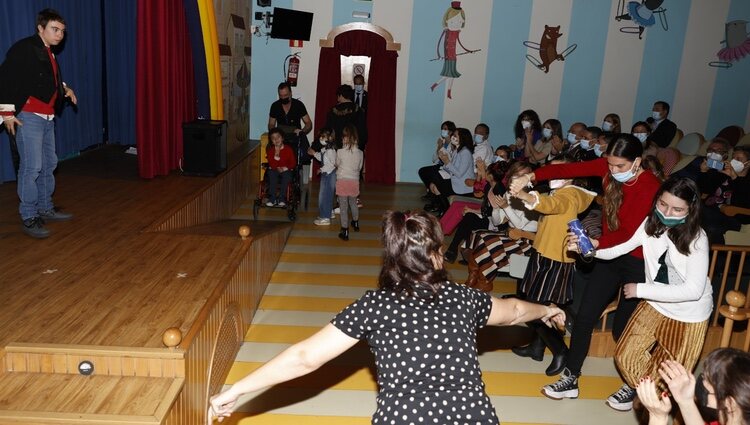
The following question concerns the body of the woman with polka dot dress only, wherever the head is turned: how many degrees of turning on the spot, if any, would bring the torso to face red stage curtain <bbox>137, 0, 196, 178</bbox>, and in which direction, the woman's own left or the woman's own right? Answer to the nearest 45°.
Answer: approximately 45° to the woman's own left

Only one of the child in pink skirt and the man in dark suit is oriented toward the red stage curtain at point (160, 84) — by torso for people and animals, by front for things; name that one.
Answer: the man in dark suit

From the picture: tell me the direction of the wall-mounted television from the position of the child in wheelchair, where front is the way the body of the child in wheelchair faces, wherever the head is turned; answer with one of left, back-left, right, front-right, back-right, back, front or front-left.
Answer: back

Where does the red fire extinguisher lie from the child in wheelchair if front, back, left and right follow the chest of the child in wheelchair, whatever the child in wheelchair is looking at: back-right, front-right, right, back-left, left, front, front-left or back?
back

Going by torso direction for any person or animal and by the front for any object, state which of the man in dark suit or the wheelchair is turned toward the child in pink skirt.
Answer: the man in dark suit

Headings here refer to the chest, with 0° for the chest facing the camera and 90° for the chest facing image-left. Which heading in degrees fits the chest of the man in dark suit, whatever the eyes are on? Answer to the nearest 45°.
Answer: approximately 45°
